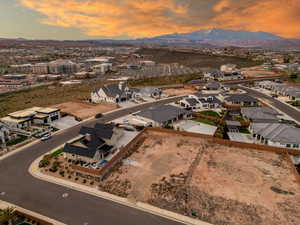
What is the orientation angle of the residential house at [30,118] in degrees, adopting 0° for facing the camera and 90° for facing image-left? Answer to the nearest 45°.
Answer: approximately 315°

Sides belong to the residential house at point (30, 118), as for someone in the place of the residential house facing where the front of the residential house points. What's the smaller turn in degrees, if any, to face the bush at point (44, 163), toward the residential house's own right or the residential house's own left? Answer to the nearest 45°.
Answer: approximately 45° to the residential house's own right

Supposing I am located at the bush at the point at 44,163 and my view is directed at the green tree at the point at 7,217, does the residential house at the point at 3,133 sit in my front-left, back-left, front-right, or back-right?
back-right

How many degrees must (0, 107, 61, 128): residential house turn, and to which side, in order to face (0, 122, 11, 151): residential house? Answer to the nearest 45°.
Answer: approximately 90° to its right
